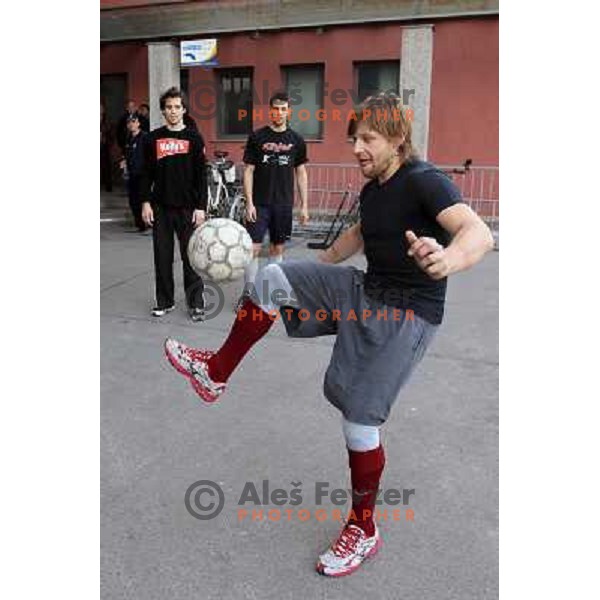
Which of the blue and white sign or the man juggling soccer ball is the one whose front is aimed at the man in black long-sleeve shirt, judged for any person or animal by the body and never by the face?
the blue and white sign

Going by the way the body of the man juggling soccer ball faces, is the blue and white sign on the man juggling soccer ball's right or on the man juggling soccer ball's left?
on the man juggling soccer ball's right

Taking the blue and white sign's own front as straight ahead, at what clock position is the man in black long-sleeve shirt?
The man in black long-sleeve shirt is roughly at 12 o'clock from the blue and white sign.

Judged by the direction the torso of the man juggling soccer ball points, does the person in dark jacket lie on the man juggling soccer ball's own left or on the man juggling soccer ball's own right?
on the man juggling soccer ball's own right

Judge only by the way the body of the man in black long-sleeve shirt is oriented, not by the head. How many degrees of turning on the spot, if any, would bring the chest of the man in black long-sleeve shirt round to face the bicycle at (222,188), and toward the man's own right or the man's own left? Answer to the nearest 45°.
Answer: approximately 180°

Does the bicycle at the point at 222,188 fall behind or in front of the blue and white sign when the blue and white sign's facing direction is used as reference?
in front

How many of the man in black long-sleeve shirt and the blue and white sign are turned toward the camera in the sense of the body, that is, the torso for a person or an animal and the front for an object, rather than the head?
2

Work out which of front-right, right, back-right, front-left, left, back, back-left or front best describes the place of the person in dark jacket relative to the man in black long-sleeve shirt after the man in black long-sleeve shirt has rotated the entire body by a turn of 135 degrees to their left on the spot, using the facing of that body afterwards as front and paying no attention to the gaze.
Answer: front-left

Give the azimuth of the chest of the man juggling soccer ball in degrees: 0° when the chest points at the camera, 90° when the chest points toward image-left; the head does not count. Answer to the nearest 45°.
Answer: approximately 45°

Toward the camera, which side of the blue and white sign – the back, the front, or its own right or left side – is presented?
front

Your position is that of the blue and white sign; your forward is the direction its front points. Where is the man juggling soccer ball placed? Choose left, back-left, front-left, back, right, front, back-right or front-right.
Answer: front
